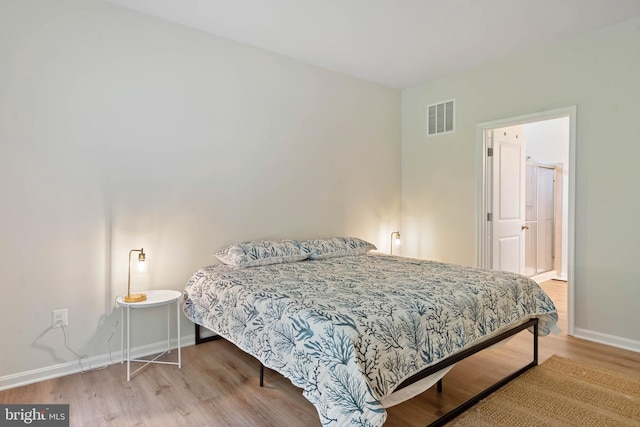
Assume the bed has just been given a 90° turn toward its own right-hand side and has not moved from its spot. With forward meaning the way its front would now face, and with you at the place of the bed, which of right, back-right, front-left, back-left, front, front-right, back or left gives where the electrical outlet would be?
front-right

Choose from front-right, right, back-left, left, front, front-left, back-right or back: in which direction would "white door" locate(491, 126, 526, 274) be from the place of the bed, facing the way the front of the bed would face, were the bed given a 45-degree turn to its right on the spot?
back-left

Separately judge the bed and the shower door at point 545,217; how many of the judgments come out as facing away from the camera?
0

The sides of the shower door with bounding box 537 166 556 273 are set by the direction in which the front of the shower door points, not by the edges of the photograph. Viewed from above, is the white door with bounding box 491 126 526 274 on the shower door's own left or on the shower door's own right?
on the shower door's own right

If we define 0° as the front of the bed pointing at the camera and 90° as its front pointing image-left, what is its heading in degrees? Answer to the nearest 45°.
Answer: approximately 315°

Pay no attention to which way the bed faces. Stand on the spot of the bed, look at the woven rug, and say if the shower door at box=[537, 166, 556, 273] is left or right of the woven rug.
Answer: left
